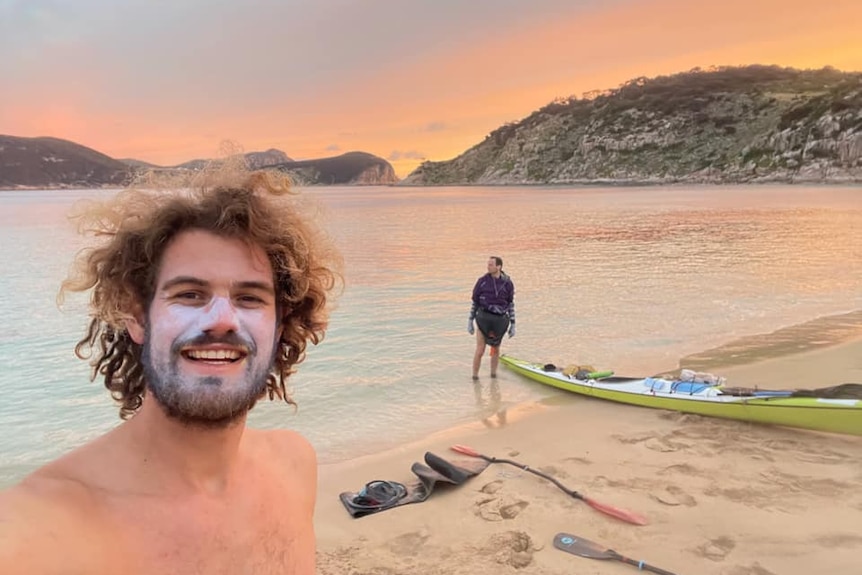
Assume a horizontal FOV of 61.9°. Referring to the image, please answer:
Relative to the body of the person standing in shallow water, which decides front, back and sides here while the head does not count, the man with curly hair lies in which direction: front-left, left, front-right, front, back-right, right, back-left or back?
front

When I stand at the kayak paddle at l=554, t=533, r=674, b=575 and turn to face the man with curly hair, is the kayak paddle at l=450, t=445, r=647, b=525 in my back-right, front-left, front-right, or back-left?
back-right

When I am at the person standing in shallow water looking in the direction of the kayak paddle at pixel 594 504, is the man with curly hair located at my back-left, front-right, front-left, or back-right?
front-right

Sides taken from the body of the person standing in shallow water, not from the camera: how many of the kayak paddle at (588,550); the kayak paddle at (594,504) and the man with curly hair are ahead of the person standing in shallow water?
3

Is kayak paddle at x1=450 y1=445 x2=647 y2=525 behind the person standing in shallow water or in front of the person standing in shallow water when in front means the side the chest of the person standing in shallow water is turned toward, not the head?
in front

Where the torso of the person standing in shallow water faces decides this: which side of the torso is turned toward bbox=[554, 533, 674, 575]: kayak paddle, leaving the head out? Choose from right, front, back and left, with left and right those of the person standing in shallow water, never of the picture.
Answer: front

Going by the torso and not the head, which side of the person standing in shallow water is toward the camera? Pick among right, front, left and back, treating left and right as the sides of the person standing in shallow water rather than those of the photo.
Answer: front
